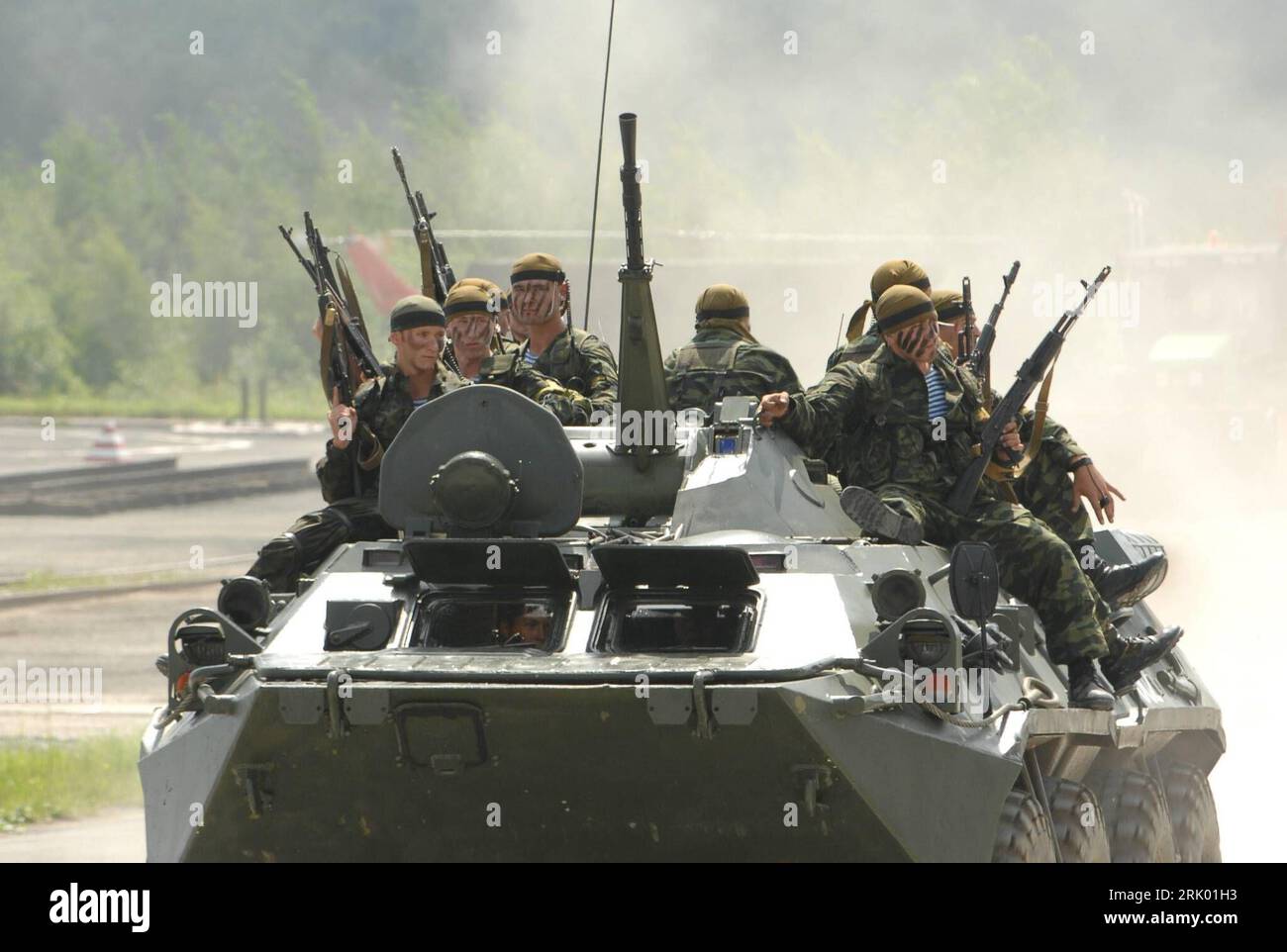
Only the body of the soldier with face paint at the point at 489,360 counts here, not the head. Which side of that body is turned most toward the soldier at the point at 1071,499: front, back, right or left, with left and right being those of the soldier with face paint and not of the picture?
left

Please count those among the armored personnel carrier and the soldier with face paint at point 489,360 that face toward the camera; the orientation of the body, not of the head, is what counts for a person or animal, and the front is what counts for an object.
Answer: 2

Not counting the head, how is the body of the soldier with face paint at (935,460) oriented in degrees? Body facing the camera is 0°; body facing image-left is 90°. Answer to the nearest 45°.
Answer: approximately 315°

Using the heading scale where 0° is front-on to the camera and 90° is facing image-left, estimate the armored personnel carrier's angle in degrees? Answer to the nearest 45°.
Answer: approximately 0°

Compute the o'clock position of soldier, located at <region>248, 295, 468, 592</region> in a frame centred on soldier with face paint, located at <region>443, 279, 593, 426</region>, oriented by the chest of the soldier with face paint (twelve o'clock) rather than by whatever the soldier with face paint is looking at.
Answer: The soldier is roughly at 1 o'clock from the soldier with face paint.

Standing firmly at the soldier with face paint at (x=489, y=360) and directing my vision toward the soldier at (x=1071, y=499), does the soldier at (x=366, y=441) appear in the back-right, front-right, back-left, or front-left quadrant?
back-right

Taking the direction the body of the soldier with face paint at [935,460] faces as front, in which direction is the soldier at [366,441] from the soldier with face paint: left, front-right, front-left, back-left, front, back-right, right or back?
back-right
